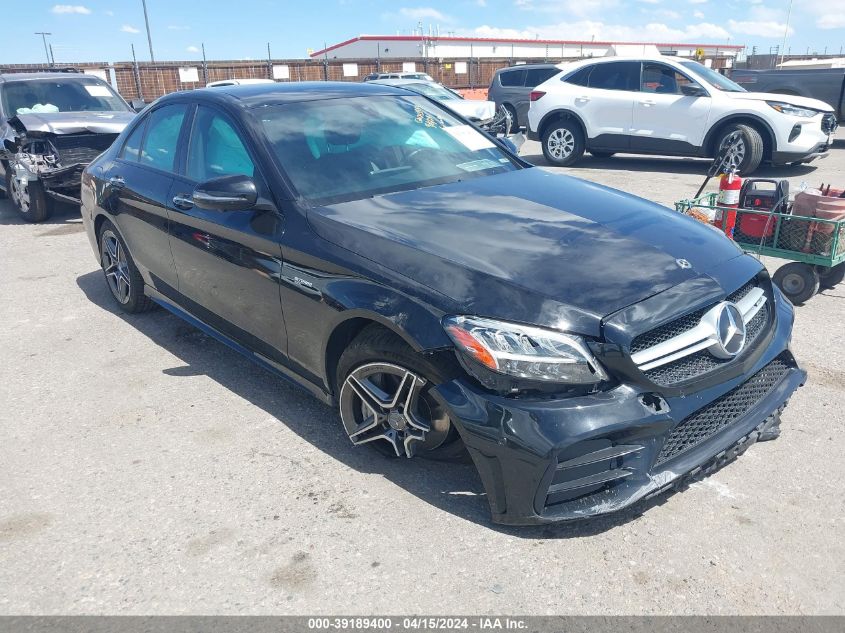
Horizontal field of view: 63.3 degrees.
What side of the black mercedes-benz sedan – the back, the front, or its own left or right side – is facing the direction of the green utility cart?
left

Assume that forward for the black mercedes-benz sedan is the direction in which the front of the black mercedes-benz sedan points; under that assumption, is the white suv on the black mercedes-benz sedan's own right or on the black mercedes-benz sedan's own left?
on the black mercedes-benz sedan's own left

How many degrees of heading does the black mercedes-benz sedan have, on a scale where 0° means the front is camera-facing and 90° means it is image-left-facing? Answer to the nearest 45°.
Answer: approximately 315°

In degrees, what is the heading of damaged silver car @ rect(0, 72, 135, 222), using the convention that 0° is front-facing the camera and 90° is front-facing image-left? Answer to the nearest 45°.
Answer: approximately 315°

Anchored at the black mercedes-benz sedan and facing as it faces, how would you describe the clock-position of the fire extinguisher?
The fire extinguisher is roughly at 9 o'clock from the black mercedes-benz sedan.

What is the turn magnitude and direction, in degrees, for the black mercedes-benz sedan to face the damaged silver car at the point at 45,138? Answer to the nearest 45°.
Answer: approximately 180°
